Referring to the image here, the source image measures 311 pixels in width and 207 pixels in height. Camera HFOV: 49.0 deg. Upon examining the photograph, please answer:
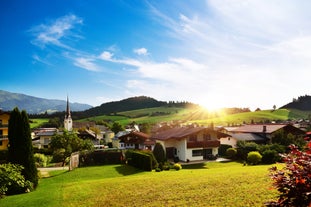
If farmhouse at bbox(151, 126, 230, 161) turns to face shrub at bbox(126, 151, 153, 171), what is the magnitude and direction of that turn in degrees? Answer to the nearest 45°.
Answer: approximately 90° to its right

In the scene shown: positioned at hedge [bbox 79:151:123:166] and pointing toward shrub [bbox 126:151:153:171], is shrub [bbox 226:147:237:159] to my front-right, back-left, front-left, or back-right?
front-left

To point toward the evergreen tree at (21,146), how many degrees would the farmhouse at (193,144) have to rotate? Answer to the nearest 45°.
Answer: approximately 90° to its right

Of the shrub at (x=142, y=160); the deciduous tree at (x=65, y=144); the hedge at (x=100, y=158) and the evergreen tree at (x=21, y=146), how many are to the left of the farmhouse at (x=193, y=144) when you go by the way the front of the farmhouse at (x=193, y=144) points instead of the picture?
0

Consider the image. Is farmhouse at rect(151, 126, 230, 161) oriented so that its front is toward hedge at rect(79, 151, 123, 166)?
no

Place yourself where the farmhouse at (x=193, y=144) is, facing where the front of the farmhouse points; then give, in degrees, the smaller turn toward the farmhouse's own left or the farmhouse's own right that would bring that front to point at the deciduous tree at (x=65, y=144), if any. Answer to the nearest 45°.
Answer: approximately 135° to the farmhouse's own right

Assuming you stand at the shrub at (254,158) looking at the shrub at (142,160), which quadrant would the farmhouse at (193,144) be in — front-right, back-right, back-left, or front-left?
front-right

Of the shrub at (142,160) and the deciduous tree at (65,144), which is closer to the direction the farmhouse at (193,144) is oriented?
the shrub

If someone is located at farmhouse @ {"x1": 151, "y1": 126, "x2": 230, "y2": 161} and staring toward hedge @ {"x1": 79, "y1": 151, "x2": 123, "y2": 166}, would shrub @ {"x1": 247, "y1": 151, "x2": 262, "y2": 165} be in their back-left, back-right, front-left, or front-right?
back-left

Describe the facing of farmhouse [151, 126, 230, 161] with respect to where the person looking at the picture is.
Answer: facing the viewer and to the right of the viewer

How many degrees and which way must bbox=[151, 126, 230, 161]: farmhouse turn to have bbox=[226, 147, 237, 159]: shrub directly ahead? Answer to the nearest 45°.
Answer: approximately 45° to its left
